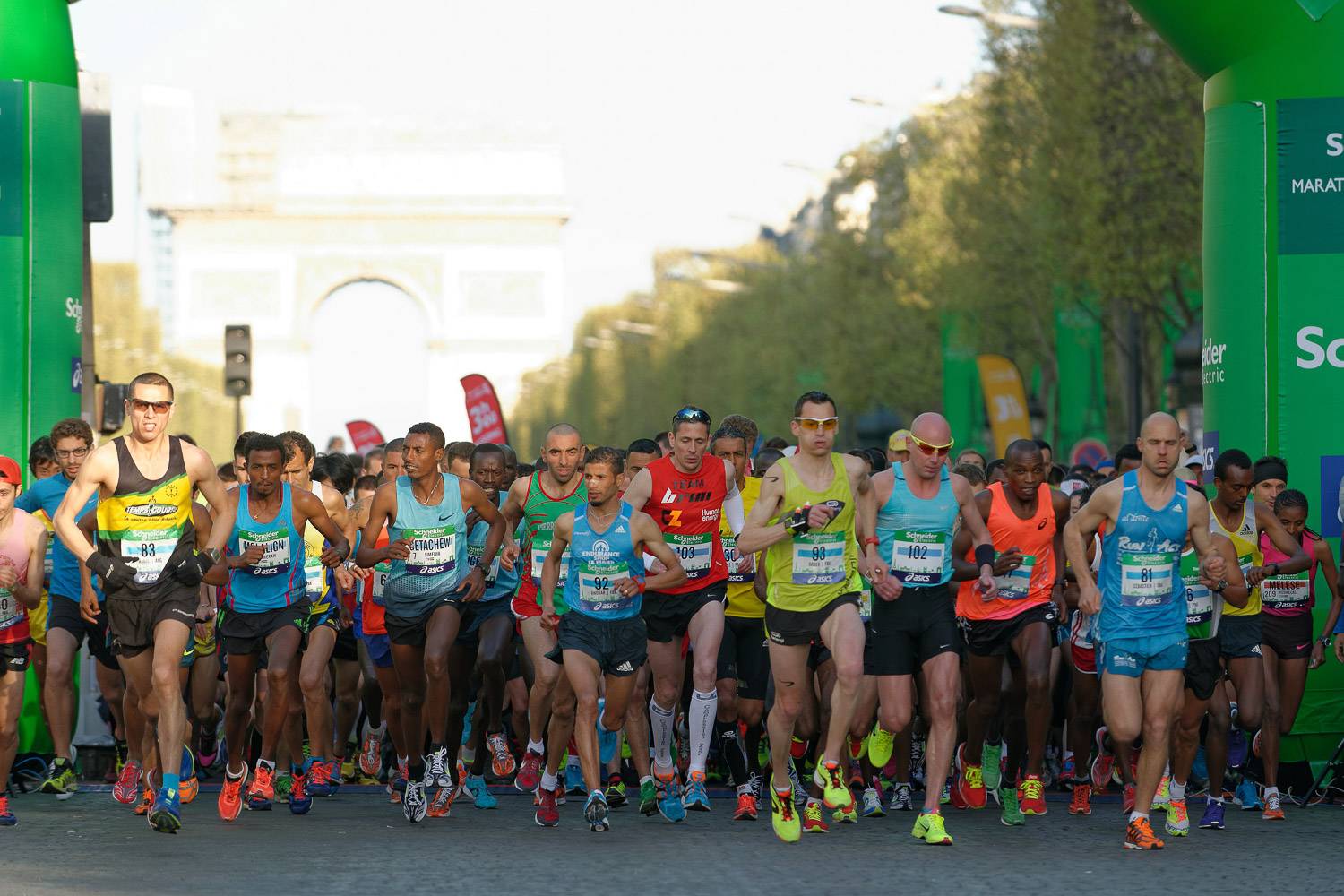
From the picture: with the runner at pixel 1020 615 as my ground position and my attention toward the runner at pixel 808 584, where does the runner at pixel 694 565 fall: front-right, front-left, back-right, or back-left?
front-right

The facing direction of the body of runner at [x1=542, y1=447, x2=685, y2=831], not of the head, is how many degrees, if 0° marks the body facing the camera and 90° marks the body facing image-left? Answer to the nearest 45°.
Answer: approximately 0°

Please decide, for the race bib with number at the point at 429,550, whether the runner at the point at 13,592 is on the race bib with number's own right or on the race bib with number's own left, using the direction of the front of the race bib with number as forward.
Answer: on the race bib with number's own right

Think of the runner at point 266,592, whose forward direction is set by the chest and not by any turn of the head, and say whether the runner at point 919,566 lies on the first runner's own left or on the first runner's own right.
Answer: on the first runner's own left

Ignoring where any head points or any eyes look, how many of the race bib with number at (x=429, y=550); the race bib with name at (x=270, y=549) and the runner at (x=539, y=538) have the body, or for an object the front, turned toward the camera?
3

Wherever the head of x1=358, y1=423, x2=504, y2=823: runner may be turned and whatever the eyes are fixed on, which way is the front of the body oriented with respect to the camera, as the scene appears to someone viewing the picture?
toward the camera

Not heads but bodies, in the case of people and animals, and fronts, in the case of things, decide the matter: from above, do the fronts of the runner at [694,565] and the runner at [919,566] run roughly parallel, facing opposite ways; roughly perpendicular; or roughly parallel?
roughly parallel

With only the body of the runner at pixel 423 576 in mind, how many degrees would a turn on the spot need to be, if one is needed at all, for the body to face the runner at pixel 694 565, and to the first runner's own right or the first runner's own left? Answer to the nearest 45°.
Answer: approximately 90° to the first runner's own left

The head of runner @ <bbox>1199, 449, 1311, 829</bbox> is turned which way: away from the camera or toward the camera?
toward the camera

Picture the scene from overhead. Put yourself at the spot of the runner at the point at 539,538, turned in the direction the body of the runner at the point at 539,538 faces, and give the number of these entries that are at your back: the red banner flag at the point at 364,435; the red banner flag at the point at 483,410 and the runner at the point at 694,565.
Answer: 2

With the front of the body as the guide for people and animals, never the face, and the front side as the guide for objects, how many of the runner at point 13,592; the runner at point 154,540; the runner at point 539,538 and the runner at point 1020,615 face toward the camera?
4

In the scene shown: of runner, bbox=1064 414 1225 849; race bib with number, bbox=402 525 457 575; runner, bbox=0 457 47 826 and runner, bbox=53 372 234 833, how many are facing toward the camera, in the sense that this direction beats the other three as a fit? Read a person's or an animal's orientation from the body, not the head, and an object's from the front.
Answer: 4

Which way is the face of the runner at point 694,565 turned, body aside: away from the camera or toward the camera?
toward the camera

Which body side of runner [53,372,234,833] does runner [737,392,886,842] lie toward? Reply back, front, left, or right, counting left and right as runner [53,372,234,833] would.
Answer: left

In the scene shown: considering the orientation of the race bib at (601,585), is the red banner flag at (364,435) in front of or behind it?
behind

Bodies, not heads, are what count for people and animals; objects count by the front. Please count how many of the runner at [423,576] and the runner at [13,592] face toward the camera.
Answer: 2

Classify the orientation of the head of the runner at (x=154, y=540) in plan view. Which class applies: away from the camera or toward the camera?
toward the camera

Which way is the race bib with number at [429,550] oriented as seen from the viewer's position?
toward the camera
